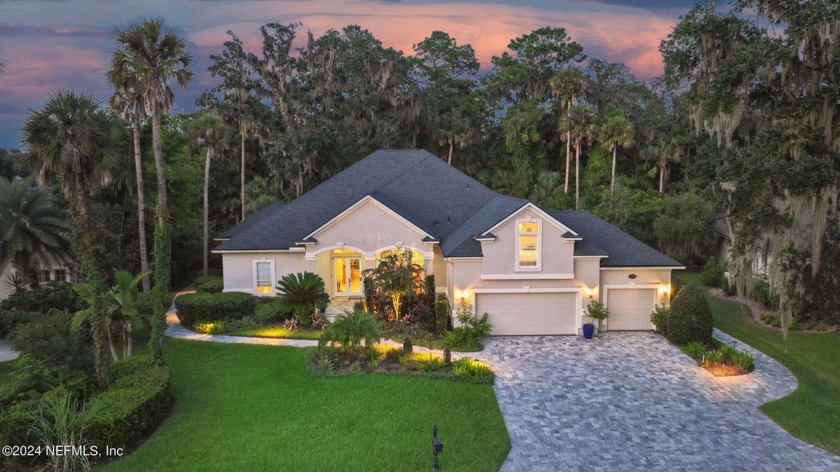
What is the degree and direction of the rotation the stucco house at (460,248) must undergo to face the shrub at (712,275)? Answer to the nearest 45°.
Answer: approximately 135° to its left

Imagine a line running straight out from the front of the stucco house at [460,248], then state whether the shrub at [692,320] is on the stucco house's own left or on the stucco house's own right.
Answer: on the stucco house's own left

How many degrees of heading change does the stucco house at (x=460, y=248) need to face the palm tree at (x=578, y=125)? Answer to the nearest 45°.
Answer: approximately 135° to its left

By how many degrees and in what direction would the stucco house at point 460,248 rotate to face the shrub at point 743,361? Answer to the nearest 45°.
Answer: approximately 45° to its left

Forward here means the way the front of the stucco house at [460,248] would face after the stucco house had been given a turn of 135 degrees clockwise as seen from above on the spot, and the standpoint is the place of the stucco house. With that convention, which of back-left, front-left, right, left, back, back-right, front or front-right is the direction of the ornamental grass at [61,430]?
left

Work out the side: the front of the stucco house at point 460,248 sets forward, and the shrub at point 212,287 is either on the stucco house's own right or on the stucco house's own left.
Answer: on the stucco house's own right

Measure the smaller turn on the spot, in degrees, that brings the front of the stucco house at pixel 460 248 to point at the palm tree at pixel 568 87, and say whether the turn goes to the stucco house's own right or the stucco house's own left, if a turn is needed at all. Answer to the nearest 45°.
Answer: approximately 135° to the stucco house's own left

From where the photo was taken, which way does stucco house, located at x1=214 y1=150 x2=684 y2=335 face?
toward the camera

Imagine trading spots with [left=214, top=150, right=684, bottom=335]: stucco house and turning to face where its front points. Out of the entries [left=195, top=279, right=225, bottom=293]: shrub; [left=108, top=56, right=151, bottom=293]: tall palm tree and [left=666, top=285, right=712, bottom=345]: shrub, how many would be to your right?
2

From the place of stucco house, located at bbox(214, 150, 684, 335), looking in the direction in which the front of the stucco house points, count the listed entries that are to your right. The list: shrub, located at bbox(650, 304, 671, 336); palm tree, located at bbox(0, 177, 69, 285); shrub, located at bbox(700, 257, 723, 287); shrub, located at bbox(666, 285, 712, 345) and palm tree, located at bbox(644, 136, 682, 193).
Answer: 1

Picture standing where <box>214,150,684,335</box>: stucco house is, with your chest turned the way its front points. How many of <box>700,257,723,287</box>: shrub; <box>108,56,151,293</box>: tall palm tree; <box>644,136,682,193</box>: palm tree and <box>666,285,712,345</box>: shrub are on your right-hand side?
1

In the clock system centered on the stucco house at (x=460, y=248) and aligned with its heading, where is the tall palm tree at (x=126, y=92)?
The tall palm tree is roughly at 3 o'clock from the stucco house.

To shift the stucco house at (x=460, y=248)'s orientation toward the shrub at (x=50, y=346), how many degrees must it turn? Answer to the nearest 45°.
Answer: approximately 45° to its right

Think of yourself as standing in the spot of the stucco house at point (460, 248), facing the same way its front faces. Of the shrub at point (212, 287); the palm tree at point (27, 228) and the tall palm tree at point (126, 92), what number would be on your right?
3

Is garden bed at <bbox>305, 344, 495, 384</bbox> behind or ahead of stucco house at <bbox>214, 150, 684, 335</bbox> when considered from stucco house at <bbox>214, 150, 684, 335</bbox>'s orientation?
ahead
